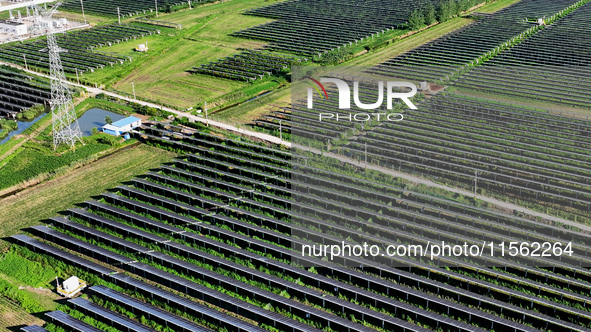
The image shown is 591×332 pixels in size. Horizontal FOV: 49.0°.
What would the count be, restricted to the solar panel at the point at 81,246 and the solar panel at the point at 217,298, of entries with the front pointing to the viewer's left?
0

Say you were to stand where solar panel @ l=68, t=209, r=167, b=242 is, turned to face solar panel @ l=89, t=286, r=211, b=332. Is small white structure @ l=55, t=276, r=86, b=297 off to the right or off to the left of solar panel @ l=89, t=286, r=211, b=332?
right

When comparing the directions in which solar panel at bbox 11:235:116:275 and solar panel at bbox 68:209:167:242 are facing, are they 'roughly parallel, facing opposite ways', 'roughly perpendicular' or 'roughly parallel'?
roughly parallel

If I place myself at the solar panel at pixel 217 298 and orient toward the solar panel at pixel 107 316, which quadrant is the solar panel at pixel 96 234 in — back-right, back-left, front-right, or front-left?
front-right

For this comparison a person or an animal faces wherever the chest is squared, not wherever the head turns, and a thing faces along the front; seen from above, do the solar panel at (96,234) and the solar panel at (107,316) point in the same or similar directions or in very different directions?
same or similar directions

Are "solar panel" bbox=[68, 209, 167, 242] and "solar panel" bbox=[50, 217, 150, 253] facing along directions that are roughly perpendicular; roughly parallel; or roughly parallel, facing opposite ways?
roughly parallel

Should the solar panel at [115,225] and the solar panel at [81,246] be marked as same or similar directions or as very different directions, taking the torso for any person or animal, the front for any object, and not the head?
same or similar directions
